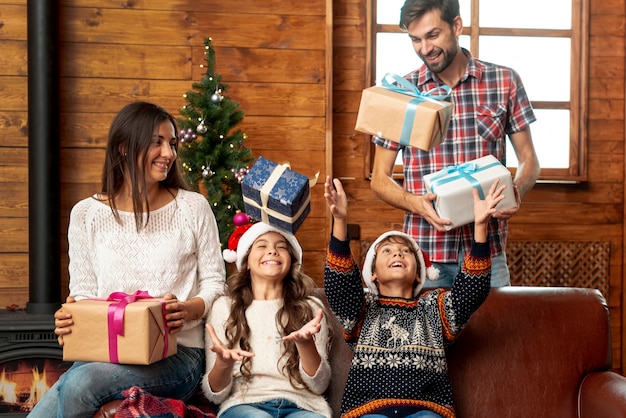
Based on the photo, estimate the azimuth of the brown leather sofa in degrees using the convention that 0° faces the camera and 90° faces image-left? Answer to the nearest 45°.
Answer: approximately 0°

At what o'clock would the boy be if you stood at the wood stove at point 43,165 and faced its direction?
The boy is roughly at 11 o'clock from the wood stove.

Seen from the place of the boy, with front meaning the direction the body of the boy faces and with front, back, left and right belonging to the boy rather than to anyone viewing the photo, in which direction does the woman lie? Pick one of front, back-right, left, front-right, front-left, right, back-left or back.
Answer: right

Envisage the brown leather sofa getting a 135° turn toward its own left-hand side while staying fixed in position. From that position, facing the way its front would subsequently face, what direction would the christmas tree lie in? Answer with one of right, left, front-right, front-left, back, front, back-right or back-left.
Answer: left
